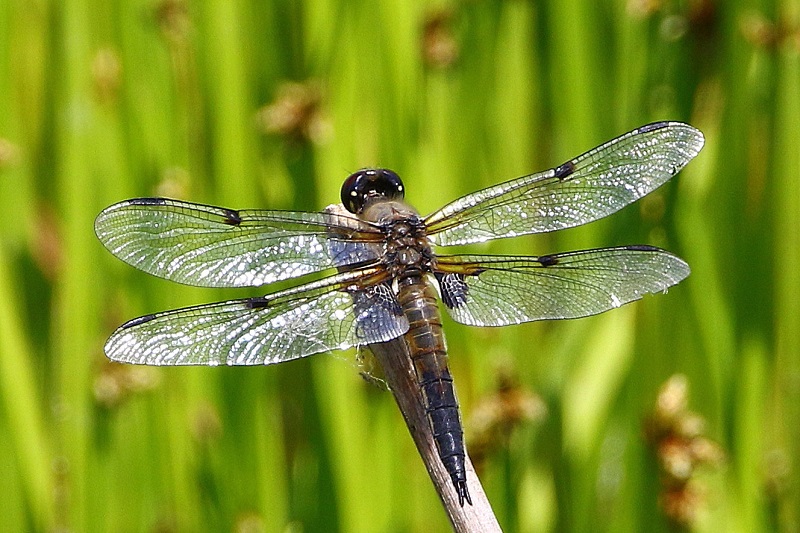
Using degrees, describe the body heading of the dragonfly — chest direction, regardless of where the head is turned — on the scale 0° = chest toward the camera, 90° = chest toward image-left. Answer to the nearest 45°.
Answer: approximately 180°
